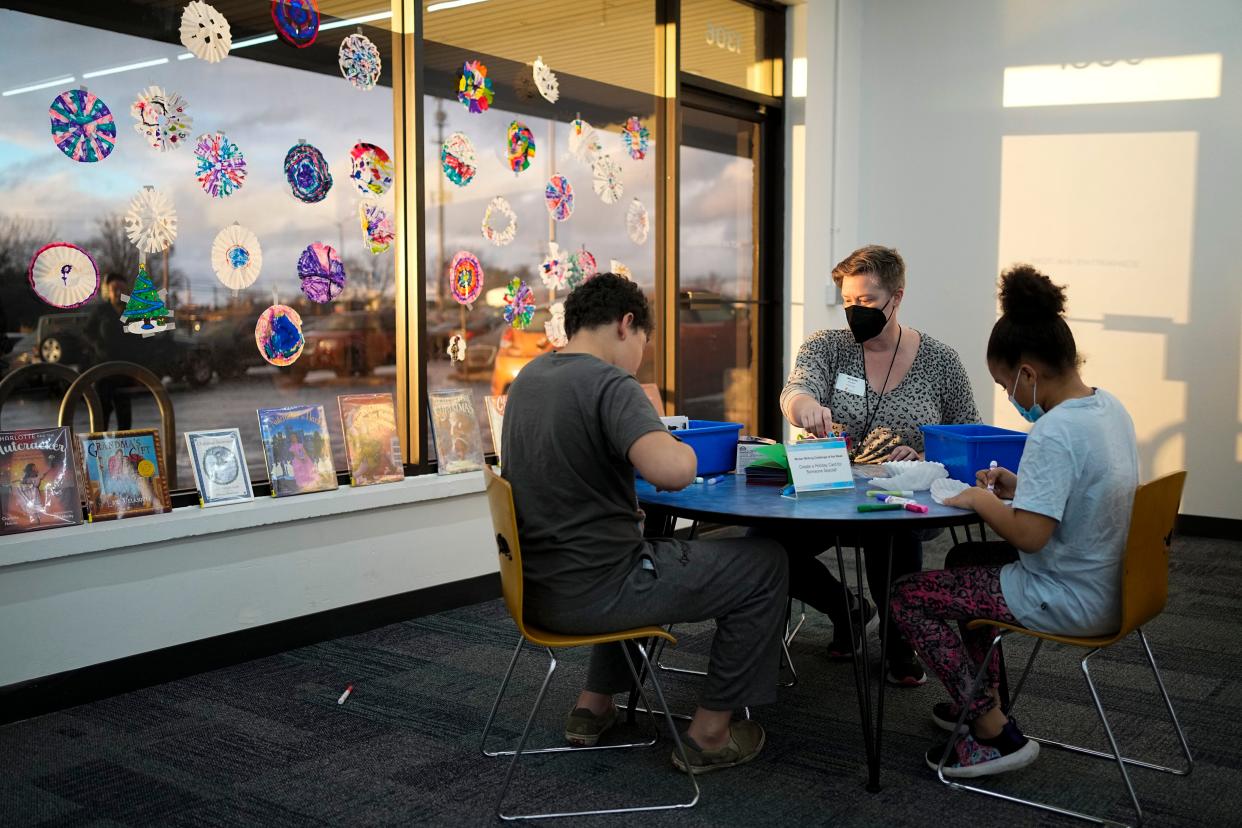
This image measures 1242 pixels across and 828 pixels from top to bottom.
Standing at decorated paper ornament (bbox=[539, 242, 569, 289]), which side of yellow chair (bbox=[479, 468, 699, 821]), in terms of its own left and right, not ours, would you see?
left

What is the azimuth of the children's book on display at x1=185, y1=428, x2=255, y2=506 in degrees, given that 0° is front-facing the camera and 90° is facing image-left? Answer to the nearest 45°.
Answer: approximately 0°

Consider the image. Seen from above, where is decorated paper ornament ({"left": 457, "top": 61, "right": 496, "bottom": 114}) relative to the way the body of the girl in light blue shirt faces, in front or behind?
in front

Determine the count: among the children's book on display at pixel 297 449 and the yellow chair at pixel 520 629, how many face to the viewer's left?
0

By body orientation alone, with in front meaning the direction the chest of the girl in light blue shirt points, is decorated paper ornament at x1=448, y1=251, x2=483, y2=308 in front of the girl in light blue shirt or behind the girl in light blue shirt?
in front

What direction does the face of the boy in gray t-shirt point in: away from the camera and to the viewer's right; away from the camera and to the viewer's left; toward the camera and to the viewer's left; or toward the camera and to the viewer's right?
away from the camera and to the viewer's right

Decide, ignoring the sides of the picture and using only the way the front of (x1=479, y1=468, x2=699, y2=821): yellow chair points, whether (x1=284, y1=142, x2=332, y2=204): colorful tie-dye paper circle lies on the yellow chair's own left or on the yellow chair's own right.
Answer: on the yellow chair's own left

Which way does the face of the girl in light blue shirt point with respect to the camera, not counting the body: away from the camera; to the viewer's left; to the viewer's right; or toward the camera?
to the viewer's left

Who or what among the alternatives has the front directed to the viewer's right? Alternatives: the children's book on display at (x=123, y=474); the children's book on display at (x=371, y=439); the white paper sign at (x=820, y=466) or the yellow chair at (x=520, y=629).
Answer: the yellow chair

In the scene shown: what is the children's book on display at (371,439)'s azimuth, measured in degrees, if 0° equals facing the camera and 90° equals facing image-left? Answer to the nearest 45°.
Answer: approximately 0°

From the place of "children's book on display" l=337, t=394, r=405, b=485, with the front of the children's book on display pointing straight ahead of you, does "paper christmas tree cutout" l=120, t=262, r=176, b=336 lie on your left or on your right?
on your right

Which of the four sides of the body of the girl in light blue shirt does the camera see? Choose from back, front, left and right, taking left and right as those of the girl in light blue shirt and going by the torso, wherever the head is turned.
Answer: left
